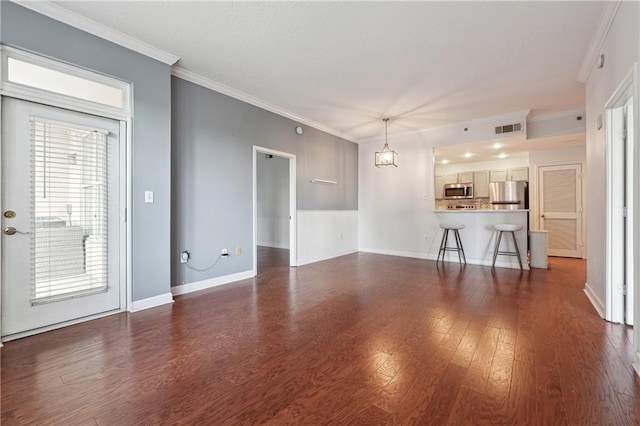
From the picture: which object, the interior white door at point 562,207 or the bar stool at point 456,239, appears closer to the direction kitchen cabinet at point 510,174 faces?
the bar stool

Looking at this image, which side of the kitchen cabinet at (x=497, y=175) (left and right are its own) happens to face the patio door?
front

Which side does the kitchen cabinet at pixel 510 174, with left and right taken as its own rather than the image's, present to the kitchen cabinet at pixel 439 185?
right

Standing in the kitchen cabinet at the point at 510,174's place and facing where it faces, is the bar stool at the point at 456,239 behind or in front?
in front

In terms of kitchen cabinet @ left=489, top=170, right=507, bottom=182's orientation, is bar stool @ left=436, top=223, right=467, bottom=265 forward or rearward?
forward

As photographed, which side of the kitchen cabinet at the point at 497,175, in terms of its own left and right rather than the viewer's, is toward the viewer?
front

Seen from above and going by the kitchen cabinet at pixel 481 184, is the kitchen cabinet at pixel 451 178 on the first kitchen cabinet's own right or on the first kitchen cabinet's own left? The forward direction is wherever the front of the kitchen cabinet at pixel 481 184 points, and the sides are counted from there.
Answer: on the first kitchen cabinet's own right

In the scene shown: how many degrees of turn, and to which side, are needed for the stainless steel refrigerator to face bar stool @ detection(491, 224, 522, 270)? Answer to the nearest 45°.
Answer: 0° — it already faces it

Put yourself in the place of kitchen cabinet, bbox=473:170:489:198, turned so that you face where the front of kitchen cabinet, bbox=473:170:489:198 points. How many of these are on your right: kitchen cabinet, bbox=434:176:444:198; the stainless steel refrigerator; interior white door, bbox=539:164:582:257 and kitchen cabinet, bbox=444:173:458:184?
2

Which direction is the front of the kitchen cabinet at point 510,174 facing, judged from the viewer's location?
facing the viewer

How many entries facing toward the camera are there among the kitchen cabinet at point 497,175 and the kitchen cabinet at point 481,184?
2

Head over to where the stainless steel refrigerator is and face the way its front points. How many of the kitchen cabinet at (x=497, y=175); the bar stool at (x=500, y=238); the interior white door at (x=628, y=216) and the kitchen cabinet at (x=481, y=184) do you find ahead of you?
2
